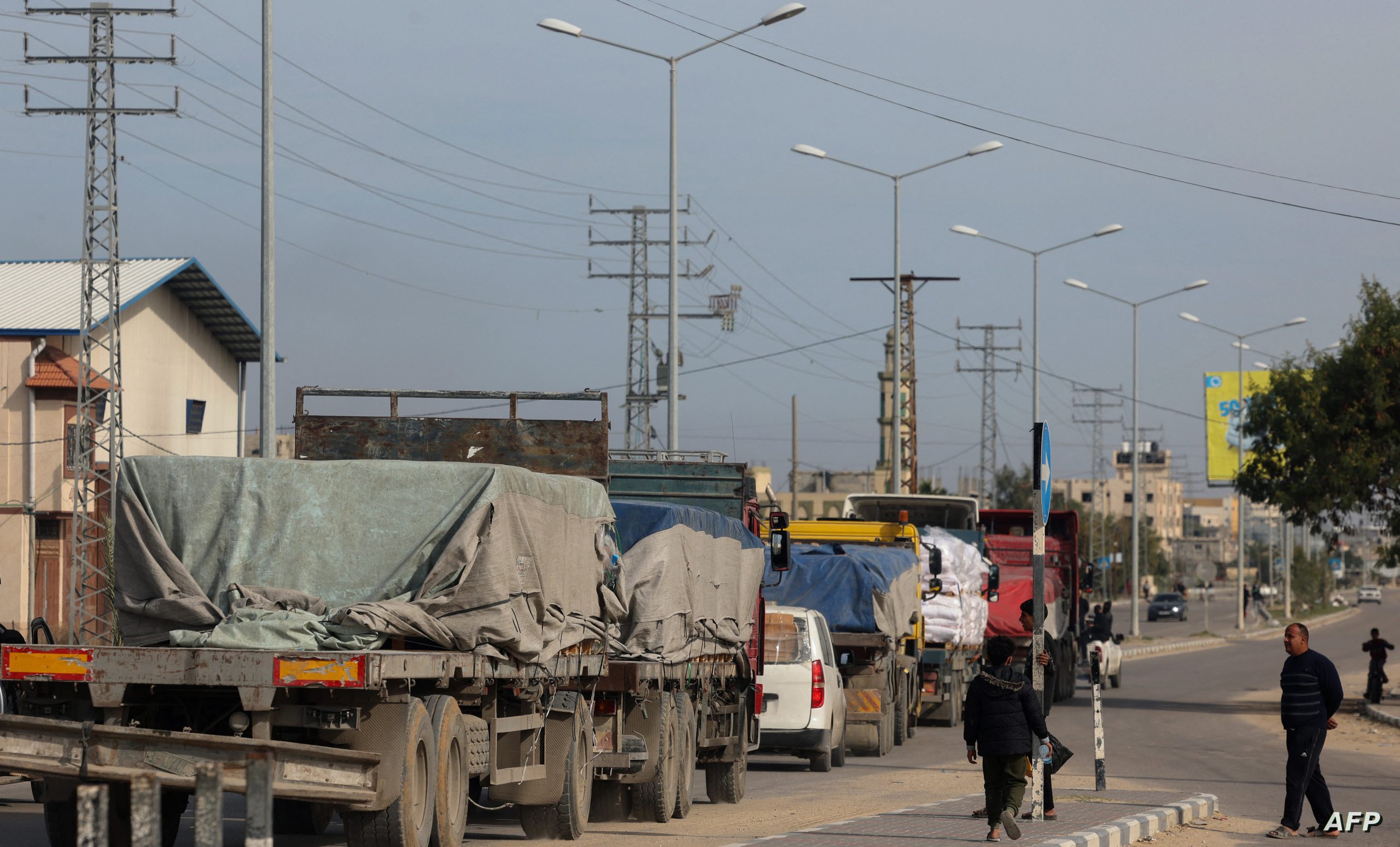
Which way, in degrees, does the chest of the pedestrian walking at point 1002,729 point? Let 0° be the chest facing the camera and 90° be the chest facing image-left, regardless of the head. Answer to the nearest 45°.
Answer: approximately 180°

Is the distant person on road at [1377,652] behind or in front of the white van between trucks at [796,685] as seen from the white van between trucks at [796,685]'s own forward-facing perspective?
in front

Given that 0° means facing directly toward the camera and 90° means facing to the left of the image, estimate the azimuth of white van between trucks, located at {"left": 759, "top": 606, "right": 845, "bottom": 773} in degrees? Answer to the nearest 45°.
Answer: approximately 180°

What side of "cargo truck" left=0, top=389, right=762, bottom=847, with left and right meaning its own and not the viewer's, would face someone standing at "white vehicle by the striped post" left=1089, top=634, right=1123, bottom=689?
front

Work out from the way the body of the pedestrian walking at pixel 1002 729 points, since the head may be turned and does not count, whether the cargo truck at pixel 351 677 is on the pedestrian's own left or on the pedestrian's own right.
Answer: on the pedestrian's own left

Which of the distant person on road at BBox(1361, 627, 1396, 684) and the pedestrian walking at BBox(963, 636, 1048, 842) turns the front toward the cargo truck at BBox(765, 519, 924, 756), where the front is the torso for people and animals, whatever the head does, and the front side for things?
the pedestrian walking

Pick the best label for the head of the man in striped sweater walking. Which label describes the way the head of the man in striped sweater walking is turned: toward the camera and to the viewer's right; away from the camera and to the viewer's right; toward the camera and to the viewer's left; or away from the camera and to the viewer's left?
toward the camera and to the viewer's left

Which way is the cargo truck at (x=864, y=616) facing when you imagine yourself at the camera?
facing away from the viewer
